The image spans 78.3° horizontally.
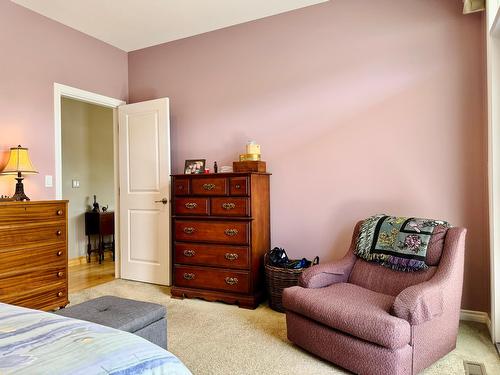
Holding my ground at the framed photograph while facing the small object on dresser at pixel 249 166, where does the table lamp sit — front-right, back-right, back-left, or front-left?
back-right

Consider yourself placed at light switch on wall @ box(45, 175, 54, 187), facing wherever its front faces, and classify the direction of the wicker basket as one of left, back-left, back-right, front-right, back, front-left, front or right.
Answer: front-left

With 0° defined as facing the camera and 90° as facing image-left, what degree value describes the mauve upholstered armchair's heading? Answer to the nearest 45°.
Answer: approximately 45°

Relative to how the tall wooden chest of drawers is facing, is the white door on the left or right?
on its right

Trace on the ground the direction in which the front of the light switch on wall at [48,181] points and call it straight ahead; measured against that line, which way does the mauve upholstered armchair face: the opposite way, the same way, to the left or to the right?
to the right

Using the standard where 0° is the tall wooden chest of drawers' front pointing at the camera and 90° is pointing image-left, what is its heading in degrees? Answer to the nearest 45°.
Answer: approximately 45°

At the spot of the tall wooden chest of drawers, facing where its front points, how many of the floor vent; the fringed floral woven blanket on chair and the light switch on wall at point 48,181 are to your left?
2

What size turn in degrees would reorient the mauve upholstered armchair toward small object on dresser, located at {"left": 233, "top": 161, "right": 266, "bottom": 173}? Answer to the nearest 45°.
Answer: approximately 90° to its right

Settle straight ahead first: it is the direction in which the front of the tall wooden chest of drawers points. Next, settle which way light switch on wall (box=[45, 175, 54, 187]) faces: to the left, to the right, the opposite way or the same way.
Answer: to the left
